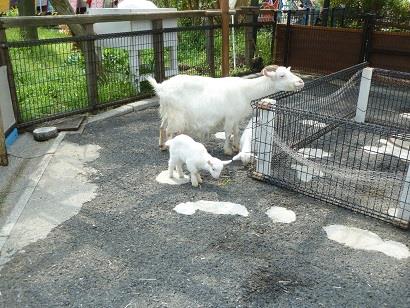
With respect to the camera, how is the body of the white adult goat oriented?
to the viewer's right

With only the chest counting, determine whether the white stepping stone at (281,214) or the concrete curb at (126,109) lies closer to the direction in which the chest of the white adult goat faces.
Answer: the white stepping stone

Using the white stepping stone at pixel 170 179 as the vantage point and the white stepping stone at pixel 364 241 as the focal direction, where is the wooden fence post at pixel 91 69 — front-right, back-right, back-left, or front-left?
back-left

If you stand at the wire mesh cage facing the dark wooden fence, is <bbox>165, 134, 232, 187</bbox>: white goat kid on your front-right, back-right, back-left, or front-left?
back-left

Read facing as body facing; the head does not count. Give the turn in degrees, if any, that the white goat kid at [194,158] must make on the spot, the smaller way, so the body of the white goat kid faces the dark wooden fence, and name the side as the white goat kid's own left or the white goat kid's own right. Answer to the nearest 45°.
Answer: approximately 90° to the white goat kid's own left

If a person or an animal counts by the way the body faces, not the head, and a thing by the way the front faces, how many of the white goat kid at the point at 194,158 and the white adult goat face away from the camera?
0

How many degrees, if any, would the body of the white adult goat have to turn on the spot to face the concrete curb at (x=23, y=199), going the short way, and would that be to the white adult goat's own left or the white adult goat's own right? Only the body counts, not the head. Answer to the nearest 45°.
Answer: approximately 135° to the white adult goat's own right

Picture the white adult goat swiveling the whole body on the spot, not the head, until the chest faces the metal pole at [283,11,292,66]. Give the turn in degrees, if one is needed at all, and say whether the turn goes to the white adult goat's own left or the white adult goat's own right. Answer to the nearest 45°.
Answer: approximately 90° to the white adult goat's own left

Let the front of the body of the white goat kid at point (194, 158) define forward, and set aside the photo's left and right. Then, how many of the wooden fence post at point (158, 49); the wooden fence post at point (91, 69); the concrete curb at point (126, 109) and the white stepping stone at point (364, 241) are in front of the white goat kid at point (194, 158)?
1

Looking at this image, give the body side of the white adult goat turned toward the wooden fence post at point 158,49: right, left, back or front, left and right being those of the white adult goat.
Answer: left

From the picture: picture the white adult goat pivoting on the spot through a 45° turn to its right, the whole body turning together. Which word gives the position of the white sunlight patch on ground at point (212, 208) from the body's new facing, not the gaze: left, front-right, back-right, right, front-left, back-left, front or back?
front-right

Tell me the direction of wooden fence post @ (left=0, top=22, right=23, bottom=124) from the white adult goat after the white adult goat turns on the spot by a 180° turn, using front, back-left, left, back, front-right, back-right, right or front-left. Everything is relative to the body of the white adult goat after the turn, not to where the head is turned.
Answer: front

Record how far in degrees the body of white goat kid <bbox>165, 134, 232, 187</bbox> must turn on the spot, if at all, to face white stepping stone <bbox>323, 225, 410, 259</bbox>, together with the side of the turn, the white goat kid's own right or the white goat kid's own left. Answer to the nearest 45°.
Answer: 0° — it already faces it

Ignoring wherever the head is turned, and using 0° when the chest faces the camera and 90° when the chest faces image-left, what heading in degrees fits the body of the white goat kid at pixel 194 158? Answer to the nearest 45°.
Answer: approximately 315°
